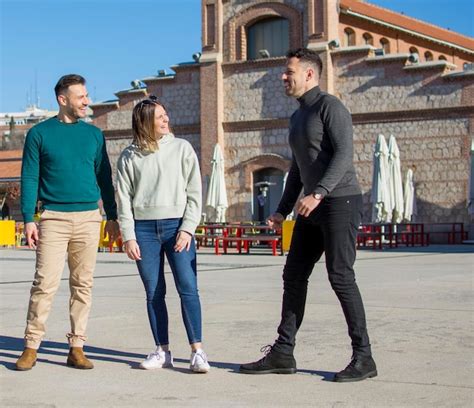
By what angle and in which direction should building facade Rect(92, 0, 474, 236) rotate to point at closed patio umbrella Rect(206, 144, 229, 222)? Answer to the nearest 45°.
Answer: approximately 45° to its right

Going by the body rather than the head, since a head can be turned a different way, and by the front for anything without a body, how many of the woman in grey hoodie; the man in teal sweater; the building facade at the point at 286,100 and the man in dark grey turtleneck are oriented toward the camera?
3

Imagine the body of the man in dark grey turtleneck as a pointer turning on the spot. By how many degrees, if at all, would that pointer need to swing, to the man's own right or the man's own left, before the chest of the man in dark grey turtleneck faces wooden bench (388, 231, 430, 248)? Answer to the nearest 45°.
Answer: approximately 90° to the man's own right

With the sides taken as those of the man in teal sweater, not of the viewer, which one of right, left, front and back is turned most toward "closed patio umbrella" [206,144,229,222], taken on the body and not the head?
back

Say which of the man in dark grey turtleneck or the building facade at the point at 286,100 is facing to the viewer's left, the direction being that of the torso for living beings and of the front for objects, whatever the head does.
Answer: the man in dark grey turtleneck

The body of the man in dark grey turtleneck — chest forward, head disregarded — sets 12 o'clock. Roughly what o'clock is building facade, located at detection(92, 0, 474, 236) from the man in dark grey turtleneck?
The building facade is roughly at 3 o'clock from the man in dark grey turtleneck.

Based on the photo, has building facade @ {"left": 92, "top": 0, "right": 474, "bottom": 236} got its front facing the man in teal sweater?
yes

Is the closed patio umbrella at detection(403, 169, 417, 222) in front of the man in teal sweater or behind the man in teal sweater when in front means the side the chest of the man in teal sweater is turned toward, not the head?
behind

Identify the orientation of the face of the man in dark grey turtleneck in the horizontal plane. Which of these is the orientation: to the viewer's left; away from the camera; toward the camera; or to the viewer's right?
to the viewer's left

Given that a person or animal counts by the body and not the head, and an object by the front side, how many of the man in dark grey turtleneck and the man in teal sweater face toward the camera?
1

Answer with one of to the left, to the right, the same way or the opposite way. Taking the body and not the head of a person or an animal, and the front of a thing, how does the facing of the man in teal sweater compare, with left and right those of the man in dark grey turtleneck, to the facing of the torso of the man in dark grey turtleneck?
to the left

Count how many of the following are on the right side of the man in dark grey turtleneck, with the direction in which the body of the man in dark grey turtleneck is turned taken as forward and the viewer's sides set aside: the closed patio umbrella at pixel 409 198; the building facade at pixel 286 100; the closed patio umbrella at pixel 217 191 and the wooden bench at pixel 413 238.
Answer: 4

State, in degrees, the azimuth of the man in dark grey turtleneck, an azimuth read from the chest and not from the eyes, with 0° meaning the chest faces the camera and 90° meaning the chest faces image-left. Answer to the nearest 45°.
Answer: approximately 90°
